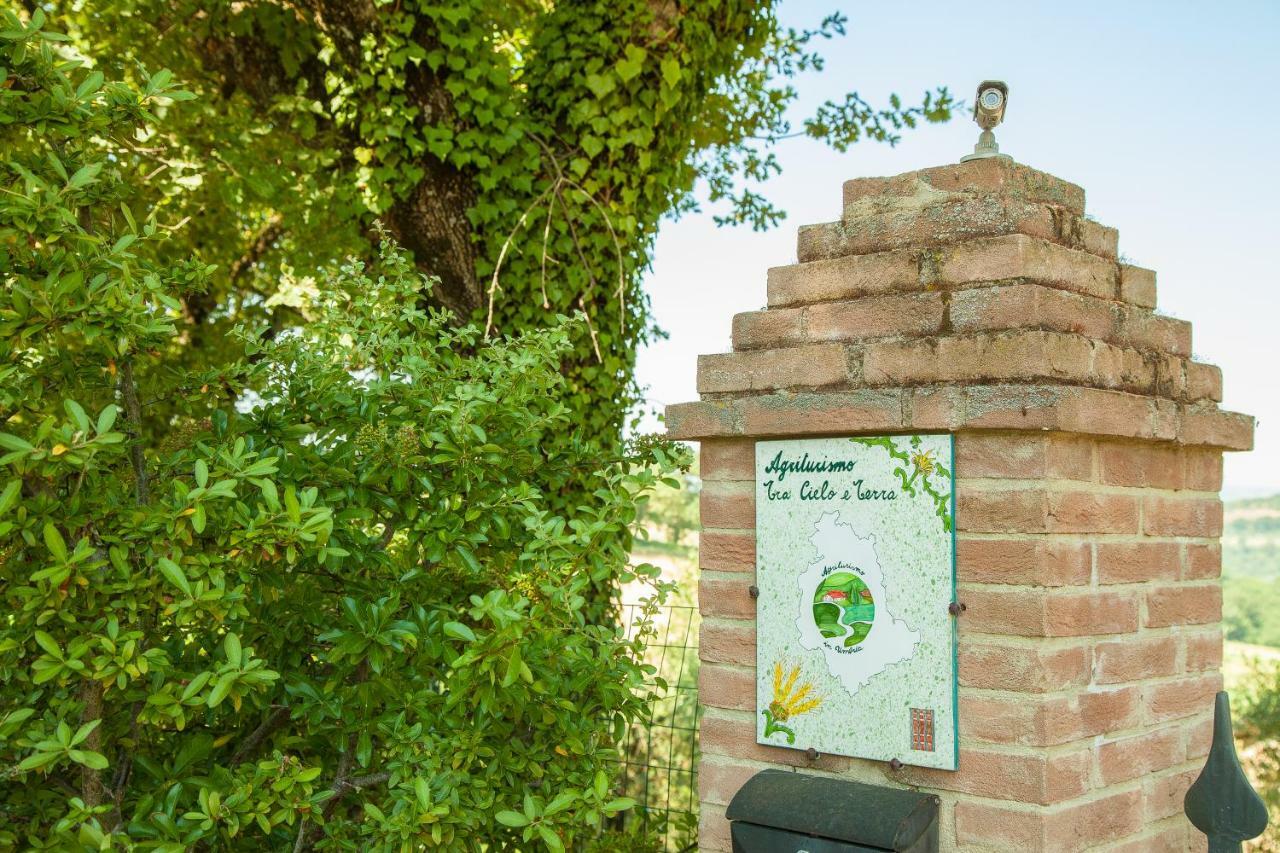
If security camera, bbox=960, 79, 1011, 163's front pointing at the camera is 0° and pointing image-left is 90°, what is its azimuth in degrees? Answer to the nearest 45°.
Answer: approximately 0°

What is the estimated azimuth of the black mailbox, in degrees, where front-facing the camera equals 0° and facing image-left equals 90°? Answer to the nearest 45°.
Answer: approximately 45°

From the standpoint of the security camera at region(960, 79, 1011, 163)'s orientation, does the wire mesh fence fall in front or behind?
behind

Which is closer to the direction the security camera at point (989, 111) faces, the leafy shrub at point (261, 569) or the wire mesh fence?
the leafy shrub

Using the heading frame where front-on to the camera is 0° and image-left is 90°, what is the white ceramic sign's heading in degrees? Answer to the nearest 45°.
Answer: approximately 45°

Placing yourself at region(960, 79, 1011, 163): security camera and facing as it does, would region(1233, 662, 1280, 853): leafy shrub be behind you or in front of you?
behind

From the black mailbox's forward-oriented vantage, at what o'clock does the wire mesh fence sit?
The wire mesh fence is roughly at 4 o'clock from the black mailbox.

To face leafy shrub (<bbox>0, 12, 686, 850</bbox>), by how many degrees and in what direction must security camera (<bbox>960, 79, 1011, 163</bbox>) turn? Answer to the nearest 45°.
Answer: approximately 90° to its right

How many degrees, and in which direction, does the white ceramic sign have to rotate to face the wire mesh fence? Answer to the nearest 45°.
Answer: approximately 135° to its right
